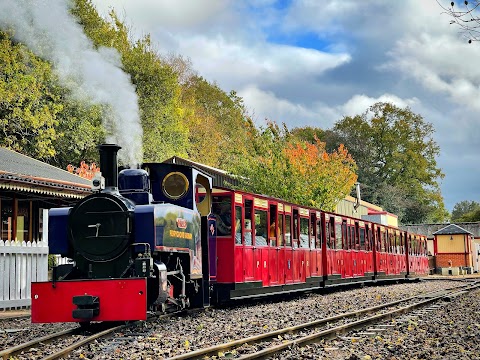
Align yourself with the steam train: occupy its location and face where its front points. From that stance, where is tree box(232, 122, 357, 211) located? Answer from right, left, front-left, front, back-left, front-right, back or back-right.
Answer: back-right

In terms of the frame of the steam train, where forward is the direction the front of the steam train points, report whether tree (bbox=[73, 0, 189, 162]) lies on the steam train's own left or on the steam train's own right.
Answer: on the steam train's own right

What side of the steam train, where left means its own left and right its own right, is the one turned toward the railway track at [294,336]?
left

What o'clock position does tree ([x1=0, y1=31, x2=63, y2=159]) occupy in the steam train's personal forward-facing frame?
The tree is roughly at 4 o'clock from the steam train.
